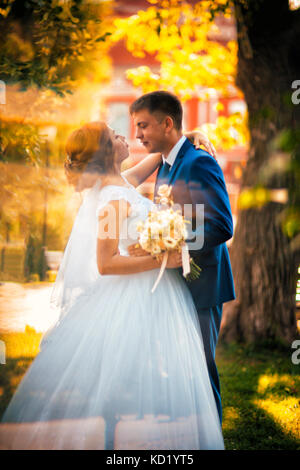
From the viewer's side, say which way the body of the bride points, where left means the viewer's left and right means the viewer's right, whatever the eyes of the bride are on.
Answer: facing to the right of the viewer

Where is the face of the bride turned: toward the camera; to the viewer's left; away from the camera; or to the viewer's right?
to the viewer's right

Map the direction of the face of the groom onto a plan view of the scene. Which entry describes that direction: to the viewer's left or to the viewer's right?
to the viewer's left

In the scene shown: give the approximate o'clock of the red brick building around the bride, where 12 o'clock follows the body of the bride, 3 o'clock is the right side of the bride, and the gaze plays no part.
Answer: The red brick building is roughly at 9 o'clock from the bride.
